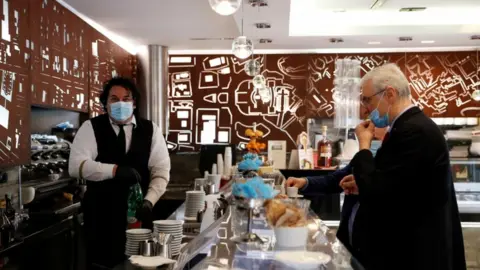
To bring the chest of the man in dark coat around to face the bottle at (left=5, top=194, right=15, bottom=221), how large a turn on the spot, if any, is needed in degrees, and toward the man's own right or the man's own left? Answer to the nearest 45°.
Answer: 0° — they already face it

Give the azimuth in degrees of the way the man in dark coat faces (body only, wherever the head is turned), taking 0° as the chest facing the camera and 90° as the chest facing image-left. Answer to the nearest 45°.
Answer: approximately 90°

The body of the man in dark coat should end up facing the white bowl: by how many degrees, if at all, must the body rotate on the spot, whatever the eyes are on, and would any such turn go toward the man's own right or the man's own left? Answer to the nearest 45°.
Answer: approximately 45° to the man's own left

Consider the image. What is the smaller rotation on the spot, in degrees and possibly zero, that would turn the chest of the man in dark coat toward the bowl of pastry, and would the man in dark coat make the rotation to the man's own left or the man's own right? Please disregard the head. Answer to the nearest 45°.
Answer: approximately 45° to the man's own left

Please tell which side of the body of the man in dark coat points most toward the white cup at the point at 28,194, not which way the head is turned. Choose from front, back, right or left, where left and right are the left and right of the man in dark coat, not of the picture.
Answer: front

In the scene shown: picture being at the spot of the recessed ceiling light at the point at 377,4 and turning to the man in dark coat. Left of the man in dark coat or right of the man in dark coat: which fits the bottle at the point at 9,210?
right

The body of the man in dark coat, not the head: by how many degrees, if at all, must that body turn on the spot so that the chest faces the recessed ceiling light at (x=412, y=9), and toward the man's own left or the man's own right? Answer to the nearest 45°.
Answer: approximately 90° to the man's own right
